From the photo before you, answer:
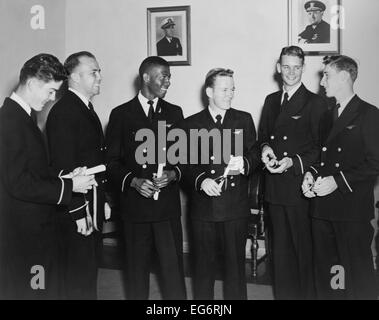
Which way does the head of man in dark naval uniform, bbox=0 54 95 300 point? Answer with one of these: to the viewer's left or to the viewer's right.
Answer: to the viewer's right

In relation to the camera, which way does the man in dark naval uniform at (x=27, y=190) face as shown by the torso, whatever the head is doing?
to the viewer's right

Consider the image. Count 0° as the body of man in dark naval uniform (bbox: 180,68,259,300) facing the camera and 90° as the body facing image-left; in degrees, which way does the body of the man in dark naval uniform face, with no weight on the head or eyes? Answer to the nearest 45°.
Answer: approximately 0°

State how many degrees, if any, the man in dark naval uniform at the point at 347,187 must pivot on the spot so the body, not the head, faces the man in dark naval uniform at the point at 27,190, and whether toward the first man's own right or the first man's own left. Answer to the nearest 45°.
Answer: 0° — they already face them

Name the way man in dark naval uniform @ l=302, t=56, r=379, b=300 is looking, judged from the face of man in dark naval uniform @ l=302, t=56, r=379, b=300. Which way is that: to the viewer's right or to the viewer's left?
to the viewer's left

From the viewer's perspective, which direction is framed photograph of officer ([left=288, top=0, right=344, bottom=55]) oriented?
toward the camera

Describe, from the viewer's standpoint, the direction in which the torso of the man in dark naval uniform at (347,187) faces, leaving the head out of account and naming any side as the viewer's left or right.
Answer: facing the viewer and to the left of the viewer

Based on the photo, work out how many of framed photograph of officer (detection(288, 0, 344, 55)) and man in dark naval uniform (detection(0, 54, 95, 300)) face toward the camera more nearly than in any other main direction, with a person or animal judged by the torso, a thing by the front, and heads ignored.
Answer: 1

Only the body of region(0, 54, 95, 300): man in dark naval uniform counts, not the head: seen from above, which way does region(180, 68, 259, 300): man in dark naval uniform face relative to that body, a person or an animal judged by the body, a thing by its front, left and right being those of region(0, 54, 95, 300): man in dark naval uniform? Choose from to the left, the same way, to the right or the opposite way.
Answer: to the right

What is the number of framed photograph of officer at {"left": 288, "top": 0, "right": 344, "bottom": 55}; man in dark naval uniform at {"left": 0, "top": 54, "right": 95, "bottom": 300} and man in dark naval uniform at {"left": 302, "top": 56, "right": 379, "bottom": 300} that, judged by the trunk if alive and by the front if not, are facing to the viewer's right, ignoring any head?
1

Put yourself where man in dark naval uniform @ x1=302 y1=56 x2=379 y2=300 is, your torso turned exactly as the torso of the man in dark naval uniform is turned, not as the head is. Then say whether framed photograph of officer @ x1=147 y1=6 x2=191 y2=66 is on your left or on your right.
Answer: on your right
